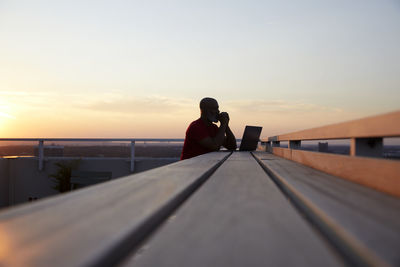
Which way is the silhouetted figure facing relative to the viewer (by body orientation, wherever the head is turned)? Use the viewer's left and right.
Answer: facing the viewer and to the right of the viewer

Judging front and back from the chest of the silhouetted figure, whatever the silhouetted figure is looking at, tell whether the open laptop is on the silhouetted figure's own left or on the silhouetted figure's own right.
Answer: on the silhouetted figure's own left

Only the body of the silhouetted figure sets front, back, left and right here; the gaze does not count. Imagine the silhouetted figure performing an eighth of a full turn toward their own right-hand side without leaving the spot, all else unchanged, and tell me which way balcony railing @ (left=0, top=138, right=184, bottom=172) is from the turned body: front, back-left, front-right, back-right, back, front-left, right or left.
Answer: back-right
